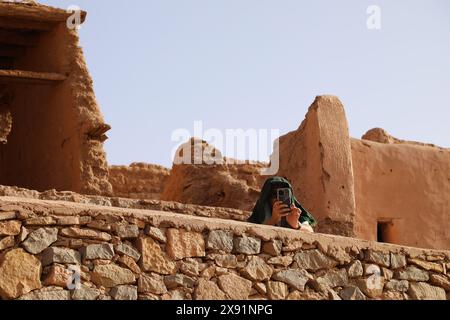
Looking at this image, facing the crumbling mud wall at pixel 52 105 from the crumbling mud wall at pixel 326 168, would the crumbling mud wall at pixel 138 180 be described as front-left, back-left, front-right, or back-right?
front-right

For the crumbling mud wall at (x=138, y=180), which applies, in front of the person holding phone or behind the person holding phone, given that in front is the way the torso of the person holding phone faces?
behind

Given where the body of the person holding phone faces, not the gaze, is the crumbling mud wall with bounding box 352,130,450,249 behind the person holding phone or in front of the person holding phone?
behind

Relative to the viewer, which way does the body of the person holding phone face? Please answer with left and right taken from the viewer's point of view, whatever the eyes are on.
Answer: facing the viewer

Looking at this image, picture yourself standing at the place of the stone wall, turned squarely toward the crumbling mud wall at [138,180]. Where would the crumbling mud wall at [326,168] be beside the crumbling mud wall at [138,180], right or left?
right

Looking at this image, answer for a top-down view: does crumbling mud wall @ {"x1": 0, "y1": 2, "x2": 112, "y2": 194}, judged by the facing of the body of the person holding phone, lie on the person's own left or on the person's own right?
on the person's own right

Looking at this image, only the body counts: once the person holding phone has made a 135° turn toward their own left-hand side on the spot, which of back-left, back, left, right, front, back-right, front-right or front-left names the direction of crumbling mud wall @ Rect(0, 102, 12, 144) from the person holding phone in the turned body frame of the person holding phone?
left

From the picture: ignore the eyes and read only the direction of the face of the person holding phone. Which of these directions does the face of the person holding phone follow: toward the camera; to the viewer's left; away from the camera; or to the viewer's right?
toward the camera

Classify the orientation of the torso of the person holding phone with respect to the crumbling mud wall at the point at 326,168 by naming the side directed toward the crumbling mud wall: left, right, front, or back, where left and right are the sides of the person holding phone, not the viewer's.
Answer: back

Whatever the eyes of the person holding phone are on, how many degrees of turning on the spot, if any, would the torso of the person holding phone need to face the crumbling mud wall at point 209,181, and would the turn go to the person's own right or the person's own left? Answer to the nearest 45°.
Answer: approximately 180°
